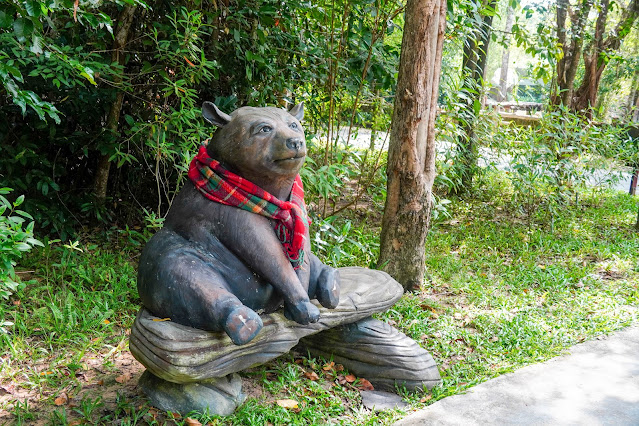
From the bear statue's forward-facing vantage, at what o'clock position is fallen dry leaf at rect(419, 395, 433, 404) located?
The fallen dry leaf is roughly at 10 o'clock from the bear statue.

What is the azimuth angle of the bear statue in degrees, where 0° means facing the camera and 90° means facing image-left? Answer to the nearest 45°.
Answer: approximately 315°

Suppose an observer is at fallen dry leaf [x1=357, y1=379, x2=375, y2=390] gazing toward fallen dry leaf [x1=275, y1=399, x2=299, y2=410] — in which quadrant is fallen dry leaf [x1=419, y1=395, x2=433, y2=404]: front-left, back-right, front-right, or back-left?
back-left

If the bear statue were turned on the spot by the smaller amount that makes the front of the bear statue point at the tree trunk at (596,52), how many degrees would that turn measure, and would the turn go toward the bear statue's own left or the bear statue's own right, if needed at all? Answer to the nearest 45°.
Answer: approximately 90° to the bear statue's own left

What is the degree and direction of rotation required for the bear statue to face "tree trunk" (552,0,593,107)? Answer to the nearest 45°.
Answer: approximately 90° to its left

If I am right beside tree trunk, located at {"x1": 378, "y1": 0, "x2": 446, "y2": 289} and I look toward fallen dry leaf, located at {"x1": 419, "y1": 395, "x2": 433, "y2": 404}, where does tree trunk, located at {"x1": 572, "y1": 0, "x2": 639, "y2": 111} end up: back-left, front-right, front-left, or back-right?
back-left

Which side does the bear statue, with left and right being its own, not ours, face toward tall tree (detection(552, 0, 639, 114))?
left

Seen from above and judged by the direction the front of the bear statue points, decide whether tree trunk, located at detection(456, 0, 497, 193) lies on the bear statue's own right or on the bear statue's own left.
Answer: on the bear statue's own left
